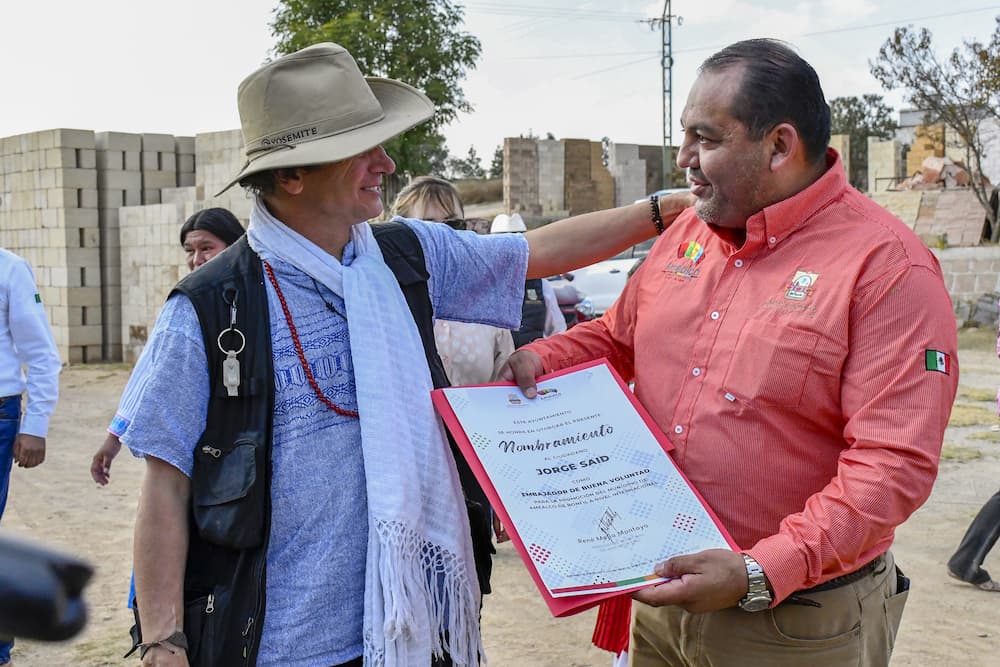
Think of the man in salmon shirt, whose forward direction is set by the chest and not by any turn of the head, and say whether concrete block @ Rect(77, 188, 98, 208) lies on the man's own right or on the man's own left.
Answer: on the man's own right

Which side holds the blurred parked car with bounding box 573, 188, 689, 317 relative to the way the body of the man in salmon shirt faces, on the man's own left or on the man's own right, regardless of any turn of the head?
on the man's own right

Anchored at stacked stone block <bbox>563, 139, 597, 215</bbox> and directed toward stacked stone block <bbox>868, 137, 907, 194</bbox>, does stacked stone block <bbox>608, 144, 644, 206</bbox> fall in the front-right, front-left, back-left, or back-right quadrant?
front-left

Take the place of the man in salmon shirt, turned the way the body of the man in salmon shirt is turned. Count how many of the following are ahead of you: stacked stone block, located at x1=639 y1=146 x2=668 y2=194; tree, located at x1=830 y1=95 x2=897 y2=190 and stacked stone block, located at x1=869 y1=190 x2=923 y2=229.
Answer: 0

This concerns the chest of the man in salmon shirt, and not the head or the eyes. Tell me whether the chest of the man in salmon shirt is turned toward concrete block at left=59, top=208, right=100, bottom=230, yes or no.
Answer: no

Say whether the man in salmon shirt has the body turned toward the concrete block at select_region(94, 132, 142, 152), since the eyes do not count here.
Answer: no

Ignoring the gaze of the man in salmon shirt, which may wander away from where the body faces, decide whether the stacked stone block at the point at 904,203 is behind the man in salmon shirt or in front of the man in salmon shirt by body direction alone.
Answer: behind

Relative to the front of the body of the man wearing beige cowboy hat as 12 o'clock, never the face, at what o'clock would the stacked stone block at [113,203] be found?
The stacked stone block is roughly at 7 o'clock from the man wearing beige cowboy hat.

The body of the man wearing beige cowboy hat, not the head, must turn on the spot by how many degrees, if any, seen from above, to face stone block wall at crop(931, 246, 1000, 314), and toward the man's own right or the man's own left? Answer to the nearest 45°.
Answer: approximately 90° to the man's own left

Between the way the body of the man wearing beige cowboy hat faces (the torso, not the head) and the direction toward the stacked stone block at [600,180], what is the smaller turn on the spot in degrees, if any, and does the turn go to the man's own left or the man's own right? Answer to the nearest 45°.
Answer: approximately 135° to the man's own left

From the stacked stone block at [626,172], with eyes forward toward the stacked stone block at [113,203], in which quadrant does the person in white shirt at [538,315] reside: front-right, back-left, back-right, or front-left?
front-left

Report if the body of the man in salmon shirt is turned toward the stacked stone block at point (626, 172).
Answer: no

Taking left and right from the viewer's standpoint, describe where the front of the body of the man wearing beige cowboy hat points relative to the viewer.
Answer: facing the viewer and to the right of the viewer

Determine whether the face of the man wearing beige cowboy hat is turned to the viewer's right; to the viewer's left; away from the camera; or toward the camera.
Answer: to the viewer's right

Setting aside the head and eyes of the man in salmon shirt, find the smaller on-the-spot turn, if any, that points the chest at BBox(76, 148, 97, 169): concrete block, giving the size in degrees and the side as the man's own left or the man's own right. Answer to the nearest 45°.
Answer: approximately 90° to the man's own right

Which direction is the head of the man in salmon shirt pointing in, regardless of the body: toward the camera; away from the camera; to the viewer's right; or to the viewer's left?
to the viewer's left

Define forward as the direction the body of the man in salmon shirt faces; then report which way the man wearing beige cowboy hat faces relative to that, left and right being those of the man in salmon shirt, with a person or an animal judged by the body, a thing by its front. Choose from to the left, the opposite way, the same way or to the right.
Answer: to the left

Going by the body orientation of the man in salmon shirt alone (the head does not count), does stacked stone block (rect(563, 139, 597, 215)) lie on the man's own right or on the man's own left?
on the man's own right

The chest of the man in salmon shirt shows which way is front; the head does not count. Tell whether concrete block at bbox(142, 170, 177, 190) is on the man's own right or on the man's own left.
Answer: on the man's own right
